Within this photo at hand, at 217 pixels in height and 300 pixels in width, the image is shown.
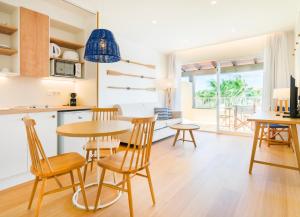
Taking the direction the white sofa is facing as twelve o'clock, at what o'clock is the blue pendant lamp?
The blue pendant lamp is roughly at 2 o'clock from the white sofa.

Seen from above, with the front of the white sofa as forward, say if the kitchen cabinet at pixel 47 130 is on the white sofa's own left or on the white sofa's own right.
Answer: on the white sofa's own right

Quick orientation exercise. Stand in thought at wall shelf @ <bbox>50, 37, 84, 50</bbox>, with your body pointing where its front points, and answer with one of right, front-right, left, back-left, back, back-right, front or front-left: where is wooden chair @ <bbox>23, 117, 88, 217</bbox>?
front-right

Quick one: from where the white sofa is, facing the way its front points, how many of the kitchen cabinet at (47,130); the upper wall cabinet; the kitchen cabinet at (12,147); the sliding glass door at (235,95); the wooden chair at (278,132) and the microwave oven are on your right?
4

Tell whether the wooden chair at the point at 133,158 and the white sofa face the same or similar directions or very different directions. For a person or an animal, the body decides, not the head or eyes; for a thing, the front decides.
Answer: very different directions

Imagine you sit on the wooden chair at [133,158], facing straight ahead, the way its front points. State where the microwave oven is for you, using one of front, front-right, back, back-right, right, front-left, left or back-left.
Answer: front

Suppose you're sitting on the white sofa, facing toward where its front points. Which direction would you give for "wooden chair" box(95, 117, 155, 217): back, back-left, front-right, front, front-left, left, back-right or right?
front-right

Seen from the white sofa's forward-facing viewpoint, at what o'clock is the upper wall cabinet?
The upper wall cabinet is roughly at 3 o'clock from the white sofa.

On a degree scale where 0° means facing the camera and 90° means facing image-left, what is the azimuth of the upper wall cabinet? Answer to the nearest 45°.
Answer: approximately 315°

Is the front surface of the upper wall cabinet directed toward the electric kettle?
no

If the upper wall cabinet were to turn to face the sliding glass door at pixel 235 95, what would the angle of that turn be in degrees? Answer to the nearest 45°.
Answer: approximately 45° to its left

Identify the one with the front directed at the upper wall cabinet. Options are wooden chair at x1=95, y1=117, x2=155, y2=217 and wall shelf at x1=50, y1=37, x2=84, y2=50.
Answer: the wooden chair

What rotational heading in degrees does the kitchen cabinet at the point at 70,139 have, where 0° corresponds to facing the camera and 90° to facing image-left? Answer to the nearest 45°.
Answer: approximately 315°

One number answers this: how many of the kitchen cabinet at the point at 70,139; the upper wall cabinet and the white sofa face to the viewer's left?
0

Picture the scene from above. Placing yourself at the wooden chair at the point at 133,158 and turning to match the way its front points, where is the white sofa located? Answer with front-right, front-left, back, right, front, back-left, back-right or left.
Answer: front-right

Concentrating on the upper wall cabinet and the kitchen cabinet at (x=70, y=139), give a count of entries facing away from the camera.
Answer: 0
